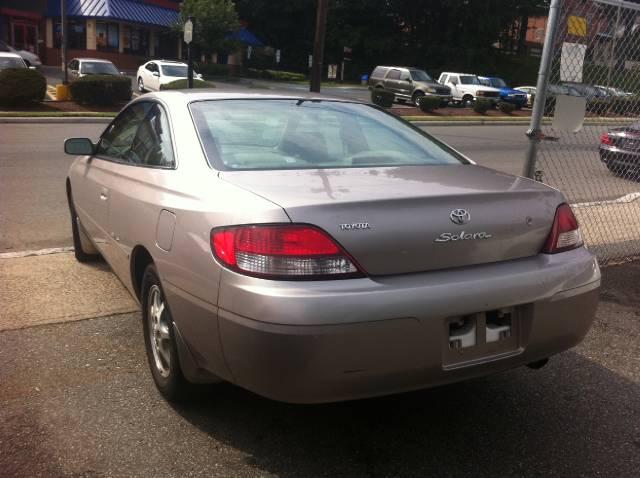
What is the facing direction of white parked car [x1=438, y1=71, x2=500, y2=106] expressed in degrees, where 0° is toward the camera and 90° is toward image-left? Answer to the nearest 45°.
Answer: approximately 315°

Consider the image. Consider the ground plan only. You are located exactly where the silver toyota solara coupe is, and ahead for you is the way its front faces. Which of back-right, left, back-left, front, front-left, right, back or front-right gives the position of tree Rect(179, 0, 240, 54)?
front-right

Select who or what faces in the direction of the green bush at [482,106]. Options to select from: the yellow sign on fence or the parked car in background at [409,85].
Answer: the parked car in background

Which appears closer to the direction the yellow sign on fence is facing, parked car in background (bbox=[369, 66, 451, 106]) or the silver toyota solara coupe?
the silver toyota solara coupe

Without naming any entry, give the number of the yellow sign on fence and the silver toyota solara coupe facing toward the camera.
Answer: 1

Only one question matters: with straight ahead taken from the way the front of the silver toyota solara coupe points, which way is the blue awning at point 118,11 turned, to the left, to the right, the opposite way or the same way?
the opposite way

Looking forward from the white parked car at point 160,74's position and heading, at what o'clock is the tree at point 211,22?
The tree is roughly at 8 o'clock from the white parked car.

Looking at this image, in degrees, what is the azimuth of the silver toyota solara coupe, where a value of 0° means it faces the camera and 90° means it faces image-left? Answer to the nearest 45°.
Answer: approximately 135°

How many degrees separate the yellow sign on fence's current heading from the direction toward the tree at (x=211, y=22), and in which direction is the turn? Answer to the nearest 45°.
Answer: approximately 135° to its right

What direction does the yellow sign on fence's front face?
toward the camera

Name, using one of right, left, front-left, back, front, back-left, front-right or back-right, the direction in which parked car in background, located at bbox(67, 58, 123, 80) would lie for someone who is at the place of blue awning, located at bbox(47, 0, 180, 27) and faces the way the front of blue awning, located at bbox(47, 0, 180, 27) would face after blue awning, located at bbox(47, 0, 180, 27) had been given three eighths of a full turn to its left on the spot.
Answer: back

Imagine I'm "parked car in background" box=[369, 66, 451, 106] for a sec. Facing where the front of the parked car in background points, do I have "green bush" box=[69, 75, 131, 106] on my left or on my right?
on my right

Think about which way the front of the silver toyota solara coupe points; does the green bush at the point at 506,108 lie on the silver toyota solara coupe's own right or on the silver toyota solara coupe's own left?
on the silver toyota solara coupe's own right

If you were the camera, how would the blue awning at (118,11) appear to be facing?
facing the viewer and to the right of the viewer

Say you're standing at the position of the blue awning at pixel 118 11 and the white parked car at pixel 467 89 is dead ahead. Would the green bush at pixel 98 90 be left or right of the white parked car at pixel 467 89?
right

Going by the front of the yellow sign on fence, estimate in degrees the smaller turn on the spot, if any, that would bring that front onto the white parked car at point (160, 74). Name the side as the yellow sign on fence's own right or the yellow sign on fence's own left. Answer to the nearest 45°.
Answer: approximately 135° to the yellow sign on fence's own right
